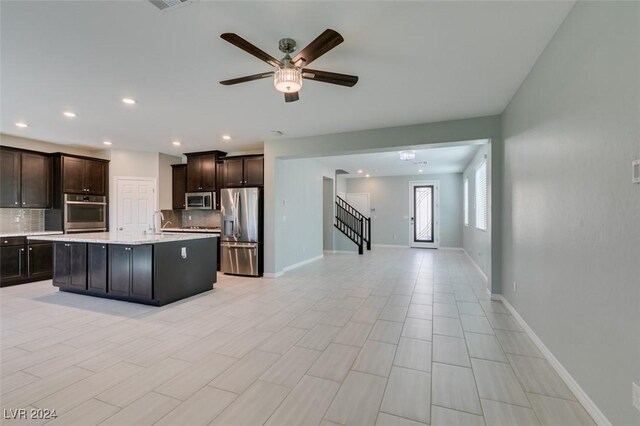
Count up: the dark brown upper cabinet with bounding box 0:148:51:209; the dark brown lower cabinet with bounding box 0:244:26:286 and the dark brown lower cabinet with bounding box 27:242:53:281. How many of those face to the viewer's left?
0

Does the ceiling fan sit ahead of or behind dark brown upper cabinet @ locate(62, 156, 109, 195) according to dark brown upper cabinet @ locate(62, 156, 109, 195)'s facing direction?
ahead

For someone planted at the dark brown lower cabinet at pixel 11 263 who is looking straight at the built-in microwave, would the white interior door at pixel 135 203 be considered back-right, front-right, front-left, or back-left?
front-left

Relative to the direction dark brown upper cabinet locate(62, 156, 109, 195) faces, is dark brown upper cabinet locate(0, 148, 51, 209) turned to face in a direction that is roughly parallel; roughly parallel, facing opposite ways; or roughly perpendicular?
roughly parallel

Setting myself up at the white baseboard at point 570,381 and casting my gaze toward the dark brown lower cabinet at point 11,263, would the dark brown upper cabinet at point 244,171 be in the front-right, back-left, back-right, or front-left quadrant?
front-right

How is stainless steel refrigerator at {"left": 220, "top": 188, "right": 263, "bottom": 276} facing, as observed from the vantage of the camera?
facing the viewer and to the left of the viewer

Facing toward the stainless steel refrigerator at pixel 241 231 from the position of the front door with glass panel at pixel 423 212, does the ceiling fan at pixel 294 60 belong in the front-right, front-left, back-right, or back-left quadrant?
front-left

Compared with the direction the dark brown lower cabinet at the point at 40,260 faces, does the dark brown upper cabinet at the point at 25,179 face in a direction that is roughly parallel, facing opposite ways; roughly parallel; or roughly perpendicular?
roughly parallel

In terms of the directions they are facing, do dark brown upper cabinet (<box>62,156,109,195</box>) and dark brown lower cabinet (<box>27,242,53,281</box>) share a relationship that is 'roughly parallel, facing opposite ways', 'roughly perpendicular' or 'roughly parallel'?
roughly parallel

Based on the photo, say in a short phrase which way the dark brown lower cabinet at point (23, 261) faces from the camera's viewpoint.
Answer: facing the viewer and to the right of the viewer

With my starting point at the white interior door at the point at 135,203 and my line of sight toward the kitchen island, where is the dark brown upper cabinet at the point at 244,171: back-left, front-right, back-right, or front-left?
front-left
